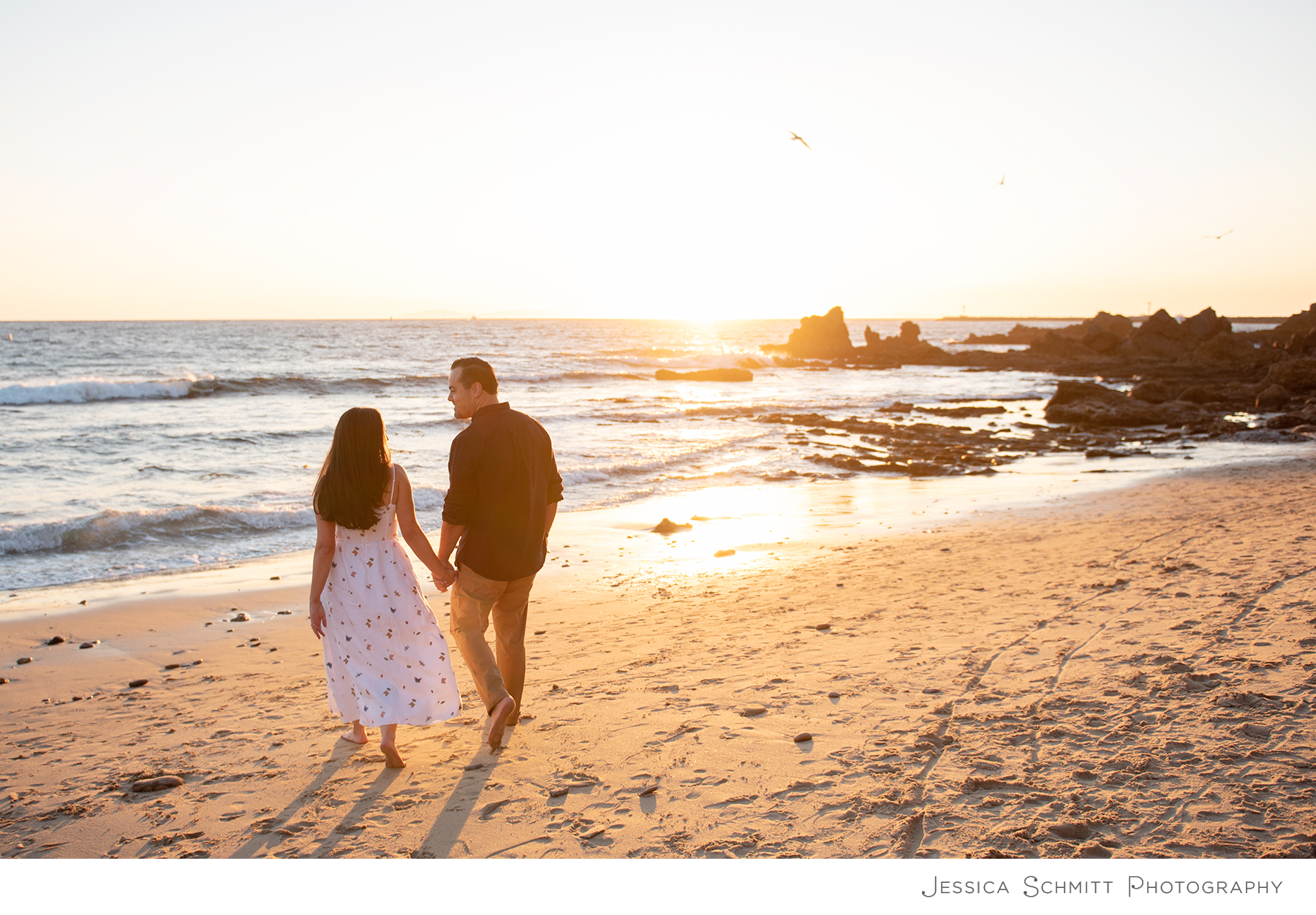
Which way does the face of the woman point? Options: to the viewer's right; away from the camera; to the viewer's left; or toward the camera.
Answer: away from the camera

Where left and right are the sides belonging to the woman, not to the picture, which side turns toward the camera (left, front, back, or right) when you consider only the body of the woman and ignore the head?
back

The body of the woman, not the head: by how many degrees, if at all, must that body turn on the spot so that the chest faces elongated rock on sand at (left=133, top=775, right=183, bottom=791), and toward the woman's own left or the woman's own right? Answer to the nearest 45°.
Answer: approximately 90° to the woman's own left

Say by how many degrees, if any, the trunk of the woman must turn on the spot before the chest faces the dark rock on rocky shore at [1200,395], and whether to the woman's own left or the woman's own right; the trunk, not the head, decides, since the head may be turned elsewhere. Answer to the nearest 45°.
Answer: approximately 45° to the woman's own right
